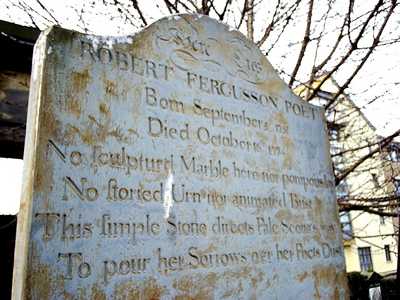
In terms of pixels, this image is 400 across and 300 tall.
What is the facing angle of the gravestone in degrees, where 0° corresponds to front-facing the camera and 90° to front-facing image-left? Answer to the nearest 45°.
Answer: approximately 315°
